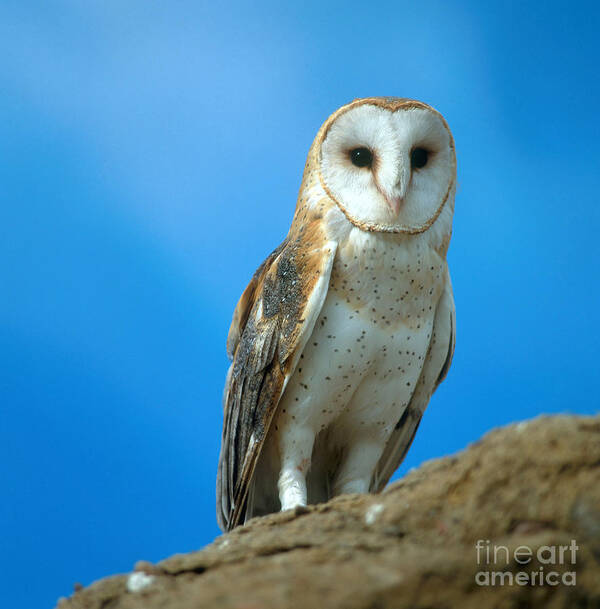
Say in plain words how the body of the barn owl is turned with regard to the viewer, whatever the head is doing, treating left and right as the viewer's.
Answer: facing the viewer and to the right of the viewer
